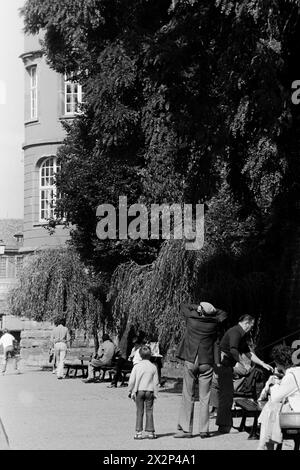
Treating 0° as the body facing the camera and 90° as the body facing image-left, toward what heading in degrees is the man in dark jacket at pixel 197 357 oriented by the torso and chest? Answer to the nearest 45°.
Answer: approximately 180°

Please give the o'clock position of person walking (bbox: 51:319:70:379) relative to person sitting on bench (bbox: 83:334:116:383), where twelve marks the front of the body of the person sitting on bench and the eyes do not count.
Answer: The person walking is roughly at 2 o'clock from the person sitting on bench.

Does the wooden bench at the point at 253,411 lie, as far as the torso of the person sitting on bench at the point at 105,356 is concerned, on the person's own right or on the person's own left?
on the person's own left

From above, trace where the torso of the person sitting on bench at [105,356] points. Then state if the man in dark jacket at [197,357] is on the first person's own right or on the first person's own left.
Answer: on the first person's own left

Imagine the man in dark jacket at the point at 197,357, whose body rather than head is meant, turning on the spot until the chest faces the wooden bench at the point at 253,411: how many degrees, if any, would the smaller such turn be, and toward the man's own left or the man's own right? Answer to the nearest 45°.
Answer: approximately 135° to the man's own right
